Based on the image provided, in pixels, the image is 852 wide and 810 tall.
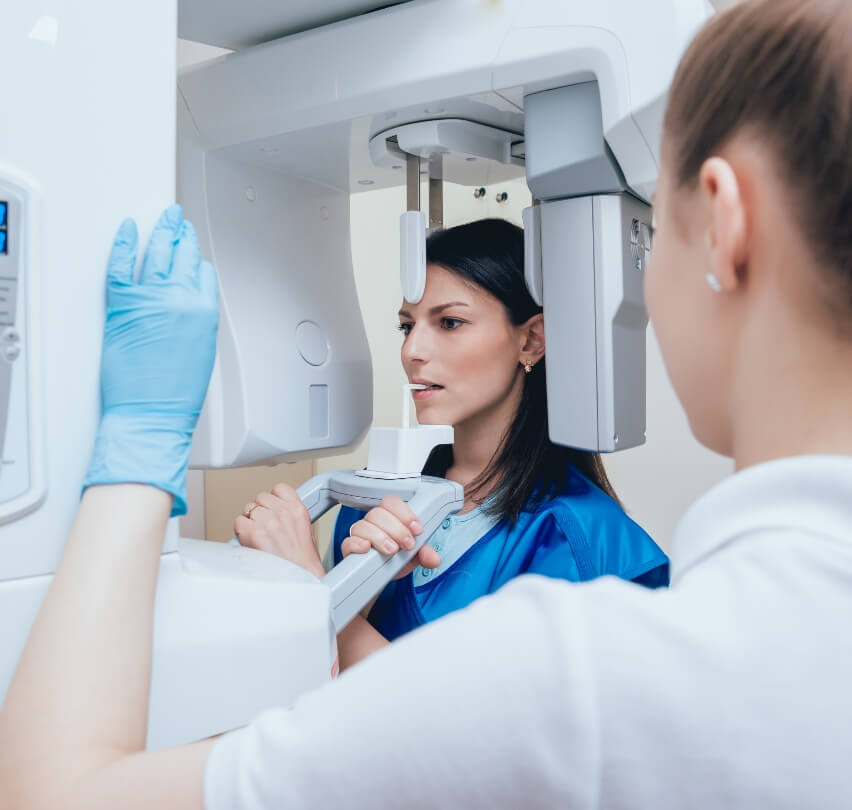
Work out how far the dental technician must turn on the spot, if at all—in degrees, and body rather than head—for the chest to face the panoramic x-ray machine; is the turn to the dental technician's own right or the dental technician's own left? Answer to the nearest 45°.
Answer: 0° — they already face it

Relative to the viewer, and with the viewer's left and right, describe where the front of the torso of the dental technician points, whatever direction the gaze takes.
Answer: facing away from the viewer and to the left of the viewer

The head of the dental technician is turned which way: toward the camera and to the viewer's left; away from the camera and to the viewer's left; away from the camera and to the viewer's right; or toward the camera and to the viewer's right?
away from the camera and to the viewer's left
